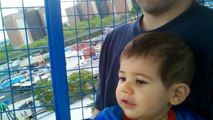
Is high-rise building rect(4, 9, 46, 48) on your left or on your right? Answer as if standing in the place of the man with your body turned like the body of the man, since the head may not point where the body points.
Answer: on your right

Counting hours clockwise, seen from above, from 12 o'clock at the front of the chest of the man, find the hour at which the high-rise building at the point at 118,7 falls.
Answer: The high-rise building is roughly at 4 o'clock from the man.

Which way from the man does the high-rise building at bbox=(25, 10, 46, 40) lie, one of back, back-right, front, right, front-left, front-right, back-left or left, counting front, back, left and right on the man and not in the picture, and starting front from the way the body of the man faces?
right

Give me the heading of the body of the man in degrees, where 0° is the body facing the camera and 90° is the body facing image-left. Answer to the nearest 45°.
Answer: approximately 45°

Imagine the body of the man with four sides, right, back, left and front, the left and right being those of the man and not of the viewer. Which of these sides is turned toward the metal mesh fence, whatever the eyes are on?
right

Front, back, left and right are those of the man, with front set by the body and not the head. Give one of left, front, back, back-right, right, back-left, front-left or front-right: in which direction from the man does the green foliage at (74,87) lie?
right
